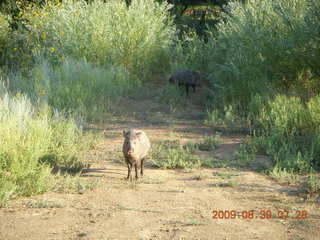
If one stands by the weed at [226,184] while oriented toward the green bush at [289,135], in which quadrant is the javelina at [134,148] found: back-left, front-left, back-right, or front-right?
back-left

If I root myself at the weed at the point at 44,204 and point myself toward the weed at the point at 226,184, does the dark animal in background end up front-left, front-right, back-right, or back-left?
front-left

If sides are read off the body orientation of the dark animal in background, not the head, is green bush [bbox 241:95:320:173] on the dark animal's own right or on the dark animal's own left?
on the dark animal's own left

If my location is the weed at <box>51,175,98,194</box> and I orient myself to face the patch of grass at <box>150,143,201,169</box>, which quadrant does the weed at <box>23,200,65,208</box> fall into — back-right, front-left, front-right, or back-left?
back-right

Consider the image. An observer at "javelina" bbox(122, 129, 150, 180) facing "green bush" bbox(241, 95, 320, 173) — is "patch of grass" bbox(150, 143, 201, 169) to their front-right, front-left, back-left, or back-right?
front-left

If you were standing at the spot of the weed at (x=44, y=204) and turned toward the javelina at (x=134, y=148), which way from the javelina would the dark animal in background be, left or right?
left

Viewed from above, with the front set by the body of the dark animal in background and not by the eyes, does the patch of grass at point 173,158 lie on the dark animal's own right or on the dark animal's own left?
on the dark animal's own left

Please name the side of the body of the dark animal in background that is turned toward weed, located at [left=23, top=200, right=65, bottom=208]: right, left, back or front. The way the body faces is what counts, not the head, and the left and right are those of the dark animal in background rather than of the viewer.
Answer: left

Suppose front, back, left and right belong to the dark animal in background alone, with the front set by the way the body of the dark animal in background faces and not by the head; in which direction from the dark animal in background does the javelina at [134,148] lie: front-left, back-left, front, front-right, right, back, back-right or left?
left

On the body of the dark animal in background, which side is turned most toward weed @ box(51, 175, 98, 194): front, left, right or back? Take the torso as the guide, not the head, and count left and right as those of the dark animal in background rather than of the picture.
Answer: left

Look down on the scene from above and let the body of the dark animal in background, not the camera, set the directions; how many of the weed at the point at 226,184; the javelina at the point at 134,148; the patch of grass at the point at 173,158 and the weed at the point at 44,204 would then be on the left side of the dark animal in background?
4

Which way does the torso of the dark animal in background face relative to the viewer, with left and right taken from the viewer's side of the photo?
facing to the left of the viewer

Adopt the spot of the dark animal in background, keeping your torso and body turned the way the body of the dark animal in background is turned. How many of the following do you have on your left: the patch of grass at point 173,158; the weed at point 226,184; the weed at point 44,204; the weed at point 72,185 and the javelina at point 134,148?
5
